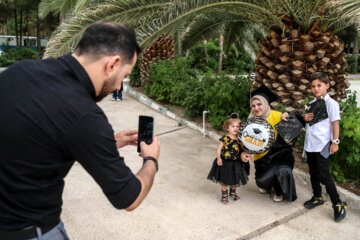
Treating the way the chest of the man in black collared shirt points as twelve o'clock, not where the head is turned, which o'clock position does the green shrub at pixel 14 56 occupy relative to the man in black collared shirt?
The green shrub is roughly at 10 o'clock from the man in black collared shirt.

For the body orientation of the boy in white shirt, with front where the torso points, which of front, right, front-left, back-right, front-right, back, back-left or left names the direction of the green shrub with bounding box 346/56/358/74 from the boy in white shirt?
back-right

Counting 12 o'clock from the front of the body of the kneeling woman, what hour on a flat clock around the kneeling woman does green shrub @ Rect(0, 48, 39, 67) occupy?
The green shrub is roughly at 3 o'clock from the kneeling woman.

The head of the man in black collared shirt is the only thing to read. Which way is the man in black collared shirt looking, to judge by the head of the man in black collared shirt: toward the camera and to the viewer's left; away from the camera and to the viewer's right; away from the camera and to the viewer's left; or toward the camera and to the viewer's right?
away from the camera and to the viewer's right

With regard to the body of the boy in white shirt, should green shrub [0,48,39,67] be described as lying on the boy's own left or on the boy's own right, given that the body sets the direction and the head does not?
on the boy's own right

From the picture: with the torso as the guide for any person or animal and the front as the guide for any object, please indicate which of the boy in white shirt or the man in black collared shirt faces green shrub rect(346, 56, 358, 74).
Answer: the man in black collared shirt

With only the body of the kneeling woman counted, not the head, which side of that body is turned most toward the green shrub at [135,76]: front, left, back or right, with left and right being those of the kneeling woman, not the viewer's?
right

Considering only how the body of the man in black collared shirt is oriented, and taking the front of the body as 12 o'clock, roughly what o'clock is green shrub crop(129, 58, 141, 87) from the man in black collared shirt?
The green shrub is roughly at 11 o'clock from the man in black collared shirt.
